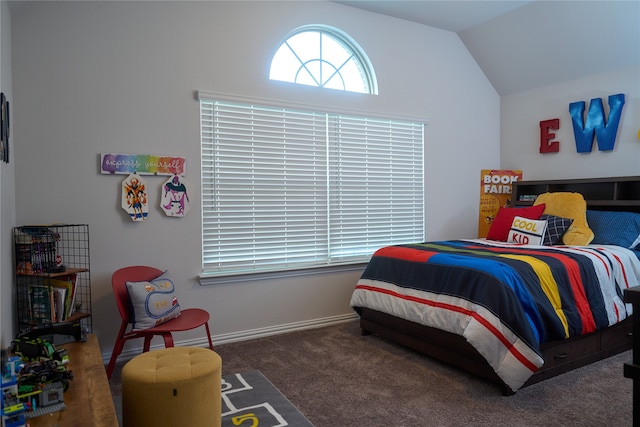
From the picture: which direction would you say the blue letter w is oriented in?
toward the camera

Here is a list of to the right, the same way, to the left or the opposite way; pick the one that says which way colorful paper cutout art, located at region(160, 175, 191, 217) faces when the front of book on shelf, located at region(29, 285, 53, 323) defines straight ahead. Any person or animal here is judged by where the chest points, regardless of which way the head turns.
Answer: the same way

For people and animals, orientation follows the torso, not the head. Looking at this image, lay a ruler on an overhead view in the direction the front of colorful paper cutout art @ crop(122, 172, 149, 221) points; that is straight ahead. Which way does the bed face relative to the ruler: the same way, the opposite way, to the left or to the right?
to the right

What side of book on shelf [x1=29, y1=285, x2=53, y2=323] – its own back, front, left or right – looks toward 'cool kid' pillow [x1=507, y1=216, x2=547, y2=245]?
left

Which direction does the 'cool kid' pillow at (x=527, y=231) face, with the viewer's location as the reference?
facing the viewer and to the left of the viewer

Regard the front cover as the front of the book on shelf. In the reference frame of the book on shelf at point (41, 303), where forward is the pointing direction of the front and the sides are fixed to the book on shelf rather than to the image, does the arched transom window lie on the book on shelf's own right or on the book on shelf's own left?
on the book on shelf's own left

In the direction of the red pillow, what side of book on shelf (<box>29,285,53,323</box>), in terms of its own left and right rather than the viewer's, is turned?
left

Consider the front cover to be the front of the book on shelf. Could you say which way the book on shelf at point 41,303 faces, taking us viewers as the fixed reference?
facing the viewer
